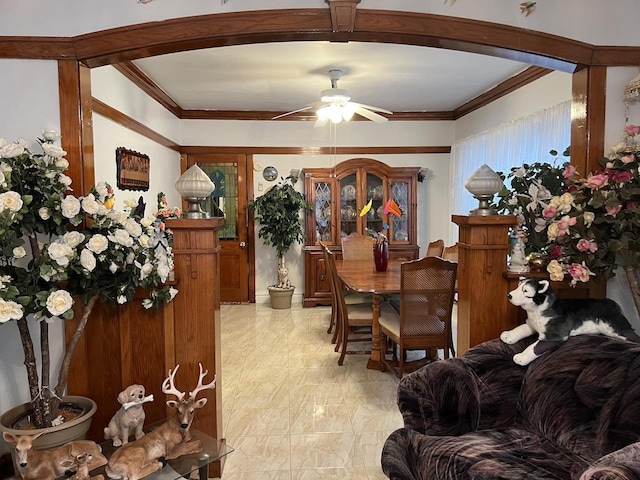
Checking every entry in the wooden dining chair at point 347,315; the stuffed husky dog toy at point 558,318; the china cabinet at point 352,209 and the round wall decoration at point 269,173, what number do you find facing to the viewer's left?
1

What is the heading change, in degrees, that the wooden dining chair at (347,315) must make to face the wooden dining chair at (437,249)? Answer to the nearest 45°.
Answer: approximately 45° to its left

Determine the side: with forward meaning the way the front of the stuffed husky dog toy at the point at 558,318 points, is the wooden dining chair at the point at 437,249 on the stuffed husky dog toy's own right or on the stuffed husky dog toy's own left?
on the stuffed husky dog toy's own right

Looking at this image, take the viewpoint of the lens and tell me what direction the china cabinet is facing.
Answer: facing the viewer

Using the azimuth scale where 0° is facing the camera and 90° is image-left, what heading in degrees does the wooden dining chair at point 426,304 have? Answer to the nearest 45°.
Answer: approximately 135°

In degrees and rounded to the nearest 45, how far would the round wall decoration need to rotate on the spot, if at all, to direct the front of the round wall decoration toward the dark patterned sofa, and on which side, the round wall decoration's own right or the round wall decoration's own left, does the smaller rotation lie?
0° — it already faces it

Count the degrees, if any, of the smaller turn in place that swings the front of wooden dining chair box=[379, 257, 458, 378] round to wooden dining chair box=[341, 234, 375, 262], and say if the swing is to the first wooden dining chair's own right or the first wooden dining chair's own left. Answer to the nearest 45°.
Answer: approximately 45° to the first wooden dining chair's own right

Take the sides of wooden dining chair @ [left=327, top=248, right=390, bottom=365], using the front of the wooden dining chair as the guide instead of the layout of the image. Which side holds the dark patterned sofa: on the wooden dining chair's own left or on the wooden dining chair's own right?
on the wooden dining chair's own right

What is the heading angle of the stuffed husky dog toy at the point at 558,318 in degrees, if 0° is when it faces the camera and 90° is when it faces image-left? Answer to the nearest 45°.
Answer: approximately 90°

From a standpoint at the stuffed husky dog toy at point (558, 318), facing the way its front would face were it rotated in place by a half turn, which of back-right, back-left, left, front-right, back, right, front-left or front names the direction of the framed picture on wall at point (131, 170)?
back

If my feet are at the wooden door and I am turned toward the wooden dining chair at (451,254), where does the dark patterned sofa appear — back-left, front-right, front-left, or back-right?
front-right

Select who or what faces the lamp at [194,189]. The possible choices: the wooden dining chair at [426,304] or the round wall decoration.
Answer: the round wall decoration

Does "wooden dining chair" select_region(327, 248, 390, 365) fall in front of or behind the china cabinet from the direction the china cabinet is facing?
in front

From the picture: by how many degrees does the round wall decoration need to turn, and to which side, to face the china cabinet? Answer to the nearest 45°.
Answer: approximately 90° to its left

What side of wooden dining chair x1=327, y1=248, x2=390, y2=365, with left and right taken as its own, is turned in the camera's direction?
right

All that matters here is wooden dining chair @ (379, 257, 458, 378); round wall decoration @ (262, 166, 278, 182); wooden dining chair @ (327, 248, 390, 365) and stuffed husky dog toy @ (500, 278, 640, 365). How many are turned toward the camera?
1

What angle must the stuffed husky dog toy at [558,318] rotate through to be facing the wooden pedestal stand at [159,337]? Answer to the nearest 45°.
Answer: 0° — it already faces it

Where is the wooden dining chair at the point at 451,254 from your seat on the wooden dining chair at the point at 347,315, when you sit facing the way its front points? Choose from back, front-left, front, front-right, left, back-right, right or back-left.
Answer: front-left
